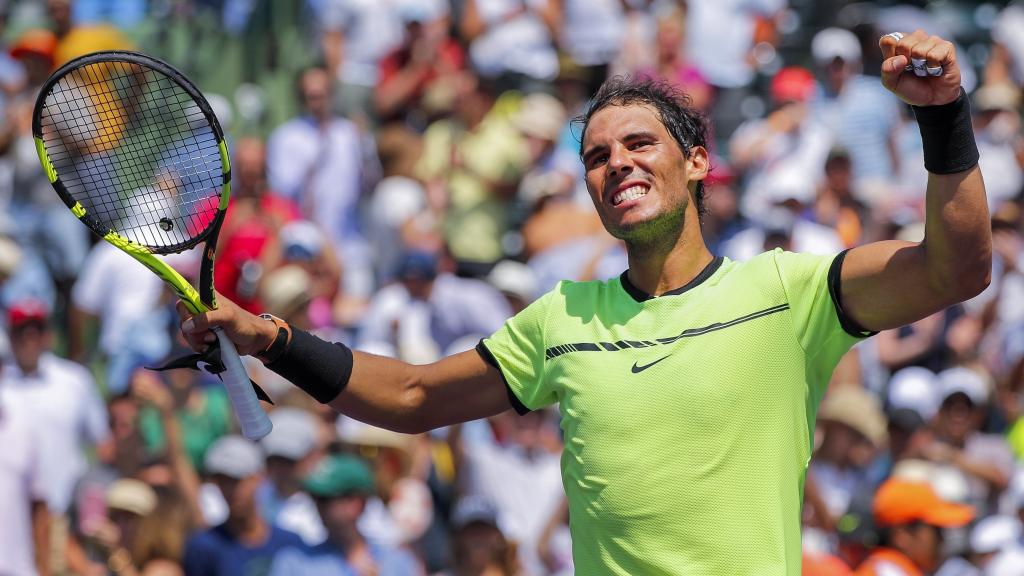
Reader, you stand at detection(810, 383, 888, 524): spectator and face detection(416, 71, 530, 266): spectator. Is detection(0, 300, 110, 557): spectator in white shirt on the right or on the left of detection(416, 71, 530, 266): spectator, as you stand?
left

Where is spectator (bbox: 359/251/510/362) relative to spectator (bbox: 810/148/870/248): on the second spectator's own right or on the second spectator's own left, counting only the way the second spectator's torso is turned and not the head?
on the second spectator's own right

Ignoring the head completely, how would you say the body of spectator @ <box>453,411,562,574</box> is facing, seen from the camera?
toward the camera

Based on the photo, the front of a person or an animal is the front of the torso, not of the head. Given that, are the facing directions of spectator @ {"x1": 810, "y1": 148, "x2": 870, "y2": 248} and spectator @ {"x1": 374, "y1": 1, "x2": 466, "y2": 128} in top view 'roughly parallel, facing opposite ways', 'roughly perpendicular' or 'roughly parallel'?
roughly parallel

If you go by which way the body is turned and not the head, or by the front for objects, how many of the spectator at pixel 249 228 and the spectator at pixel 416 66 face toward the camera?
2

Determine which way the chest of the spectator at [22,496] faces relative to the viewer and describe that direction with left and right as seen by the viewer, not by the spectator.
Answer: facing the viewer

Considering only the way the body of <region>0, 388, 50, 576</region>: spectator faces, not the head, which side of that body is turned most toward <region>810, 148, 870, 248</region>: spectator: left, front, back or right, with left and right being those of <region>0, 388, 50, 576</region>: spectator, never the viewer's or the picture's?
left

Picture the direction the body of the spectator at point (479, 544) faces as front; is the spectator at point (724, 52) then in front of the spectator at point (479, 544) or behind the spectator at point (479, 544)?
behind

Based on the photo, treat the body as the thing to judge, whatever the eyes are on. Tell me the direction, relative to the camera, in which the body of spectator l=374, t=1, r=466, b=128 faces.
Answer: toward the camera

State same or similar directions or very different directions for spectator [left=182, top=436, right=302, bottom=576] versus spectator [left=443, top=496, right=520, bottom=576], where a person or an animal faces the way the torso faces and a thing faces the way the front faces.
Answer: same or similar directions

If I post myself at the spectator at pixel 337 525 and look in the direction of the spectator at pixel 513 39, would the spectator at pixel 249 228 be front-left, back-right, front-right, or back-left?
front-left

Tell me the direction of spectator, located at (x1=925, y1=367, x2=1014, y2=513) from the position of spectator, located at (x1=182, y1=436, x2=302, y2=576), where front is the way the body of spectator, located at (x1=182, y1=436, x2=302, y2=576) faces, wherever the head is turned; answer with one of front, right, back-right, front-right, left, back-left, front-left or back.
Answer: left
